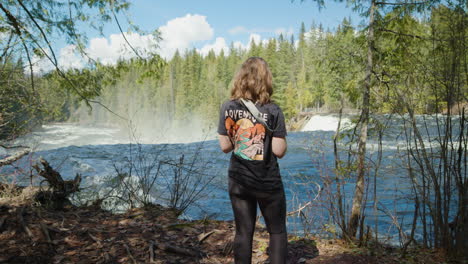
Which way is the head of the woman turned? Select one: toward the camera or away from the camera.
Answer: away from the camera

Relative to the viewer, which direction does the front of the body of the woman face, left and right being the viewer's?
facing away from the viewer
